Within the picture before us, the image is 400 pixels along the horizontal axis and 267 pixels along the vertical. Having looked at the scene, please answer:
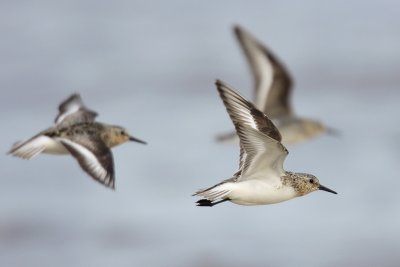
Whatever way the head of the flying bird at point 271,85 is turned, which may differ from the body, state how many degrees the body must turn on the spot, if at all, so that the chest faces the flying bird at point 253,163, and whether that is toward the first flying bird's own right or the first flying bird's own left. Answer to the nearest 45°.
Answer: approximately 90° to the first flying bird's own right

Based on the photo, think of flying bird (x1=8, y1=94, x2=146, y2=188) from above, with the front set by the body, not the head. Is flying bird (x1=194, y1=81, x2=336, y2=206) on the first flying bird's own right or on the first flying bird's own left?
on the first flying bird's own right

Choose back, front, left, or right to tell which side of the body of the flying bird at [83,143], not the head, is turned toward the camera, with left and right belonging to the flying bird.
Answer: right

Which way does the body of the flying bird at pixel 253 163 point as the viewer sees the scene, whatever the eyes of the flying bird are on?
to the viewer's right

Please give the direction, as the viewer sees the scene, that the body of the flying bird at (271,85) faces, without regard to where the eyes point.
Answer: to the viewer's right

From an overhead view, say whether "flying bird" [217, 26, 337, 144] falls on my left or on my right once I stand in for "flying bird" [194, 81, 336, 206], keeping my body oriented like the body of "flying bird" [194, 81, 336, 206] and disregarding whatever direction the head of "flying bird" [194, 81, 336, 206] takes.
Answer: on my left

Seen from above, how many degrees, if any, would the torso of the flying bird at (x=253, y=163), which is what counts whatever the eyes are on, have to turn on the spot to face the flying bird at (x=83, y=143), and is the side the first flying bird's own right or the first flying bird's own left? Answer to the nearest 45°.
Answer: approximately 135° to the first flying bird's own left
